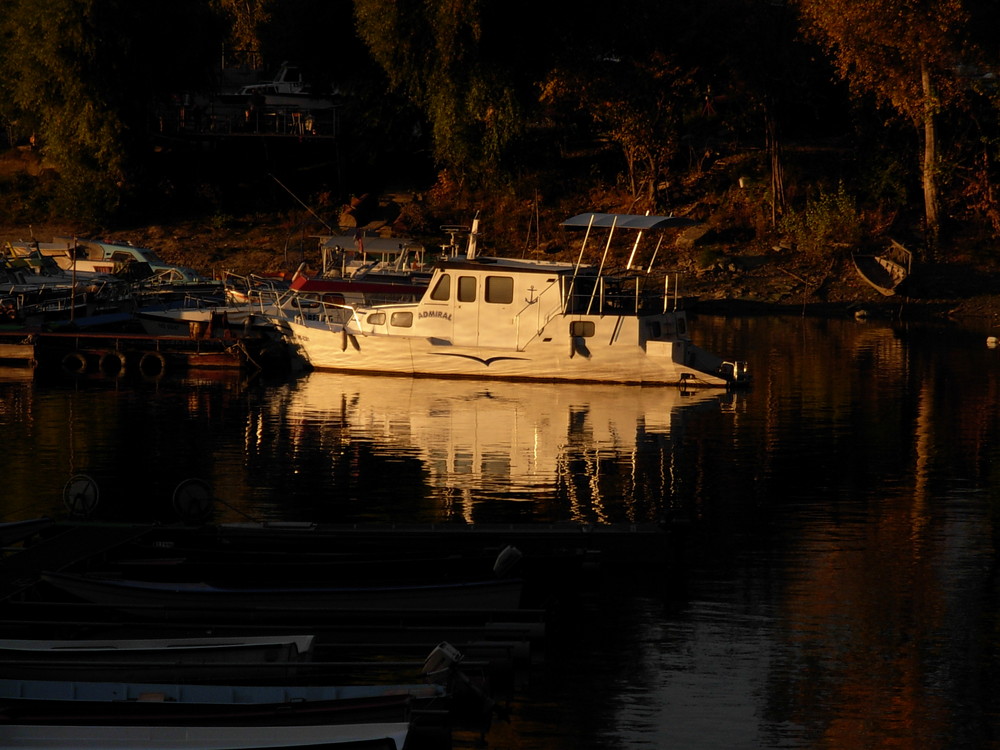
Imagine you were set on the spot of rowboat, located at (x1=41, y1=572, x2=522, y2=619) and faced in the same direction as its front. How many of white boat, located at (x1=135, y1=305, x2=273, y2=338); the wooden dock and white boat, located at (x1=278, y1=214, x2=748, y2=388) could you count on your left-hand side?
0

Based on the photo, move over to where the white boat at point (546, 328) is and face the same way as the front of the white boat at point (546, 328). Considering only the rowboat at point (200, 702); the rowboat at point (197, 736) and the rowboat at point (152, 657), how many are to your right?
0

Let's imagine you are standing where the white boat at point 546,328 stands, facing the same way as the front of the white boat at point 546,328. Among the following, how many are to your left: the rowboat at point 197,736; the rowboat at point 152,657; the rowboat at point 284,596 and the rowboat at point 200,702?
4

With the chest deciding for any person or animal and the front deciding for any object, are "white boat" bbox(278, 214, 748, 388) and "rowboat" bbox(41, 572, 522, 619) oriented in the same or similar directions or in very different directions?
same or similar directions

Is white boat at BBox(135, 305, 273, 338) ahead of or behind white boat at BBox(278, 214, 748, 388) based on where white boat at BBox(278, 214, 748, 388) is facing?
ahead

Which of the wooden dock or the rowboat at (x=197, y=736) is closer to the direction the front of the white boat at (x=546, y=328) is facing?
the wooden dock

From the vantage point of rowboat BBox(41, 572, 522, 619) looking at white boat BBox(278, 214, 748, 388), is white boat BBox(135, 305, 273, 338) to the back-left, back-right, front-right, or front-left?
front-left

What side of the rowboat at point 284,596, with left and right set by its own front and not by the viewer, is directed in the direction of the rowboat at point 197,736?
left

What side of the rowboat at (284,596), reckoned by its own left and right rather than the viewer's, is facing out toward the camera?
left

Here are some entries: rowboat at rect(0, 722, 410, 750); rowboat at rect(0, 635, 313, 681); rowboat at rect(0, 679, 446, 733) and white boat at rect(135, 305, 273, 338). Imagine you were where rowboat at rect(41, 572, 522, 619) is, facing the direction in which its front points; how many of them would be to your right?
1

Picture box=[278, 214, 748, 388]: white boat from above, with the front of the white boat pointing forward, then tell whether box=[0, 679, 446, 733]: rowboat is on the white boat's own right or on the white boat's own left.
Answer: on the white boat's own left

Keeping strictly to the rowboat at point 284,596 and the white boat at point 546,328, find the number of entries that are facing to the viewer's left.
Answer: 2

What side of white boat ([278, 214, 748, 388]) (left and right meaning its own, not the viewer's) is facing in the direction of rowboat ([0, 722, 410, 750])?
left

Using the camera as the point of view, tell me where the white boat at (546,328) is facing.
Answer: facing to the left of the viewer

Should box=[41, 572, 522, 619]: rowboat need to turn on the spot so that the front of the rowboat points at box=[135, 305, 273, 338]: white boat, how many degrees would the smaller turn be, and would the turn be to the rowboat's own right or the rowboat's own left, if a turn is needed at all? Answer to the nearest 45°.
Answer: approximately 90° to the rowboat's own right
